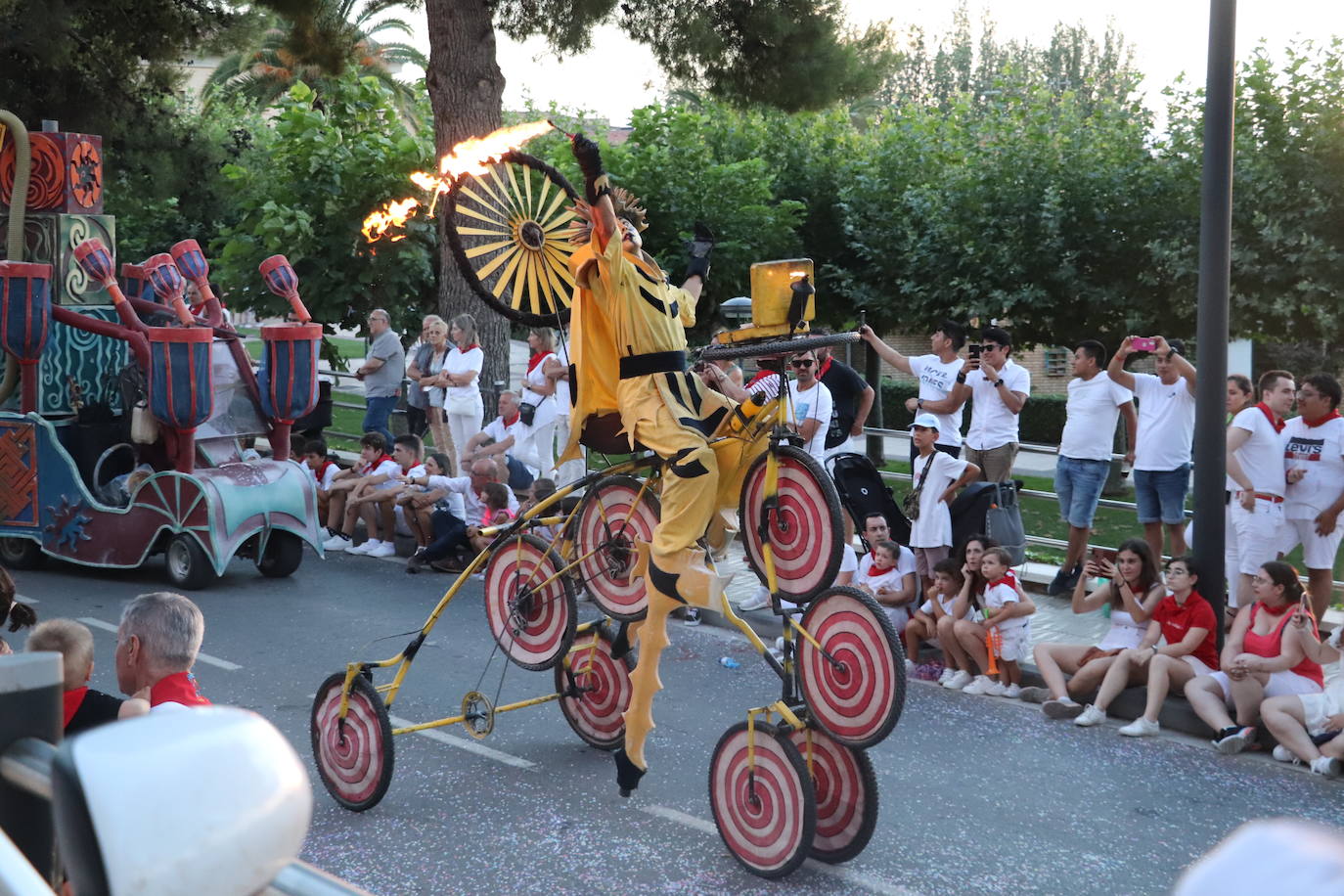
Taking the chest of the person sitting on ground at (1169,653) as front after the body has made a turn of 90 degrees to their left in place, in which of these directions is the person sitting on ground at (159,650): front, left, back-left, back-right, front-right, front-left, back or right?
right

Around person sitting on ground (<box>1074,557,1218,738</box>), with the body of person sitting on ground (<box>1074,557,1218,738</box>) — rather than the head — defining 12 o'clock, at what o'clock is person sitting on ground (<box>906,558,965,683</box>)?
person sitting on ground (<box>906,558,965,683</box>) is roughly at 2 o'clock from person sitting on ground (<box>1074,557,1218,738</box>).

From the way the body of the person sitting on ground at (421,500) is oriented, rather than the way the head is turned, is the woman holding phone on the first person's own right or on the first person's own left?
on the first person's own left

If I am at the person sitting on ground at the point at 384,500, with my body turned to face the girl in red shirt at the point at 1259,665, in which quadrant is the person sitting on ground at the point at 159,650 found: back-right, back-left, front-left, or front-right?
front-right

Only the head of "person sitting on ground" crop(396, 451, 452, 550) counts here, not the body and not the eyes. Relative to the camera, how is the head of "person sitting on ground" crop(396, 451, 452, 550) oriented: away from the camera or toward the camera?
toward the camera

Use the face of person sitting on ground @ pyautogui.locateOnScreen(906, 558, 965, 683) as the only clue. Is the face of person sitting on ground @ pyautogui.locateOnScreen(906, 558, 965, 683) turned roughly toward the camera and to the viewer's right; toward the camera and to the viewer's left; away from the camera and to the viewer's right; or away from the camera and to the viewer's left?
toward the camera and to the viewer's left

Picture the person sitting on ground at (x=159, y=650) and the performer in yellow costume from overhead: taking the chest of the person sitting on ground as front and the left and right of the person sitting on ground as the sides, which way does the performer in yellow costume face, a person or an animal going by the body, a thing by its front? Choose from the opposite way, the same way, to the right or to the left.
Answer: the opposite way

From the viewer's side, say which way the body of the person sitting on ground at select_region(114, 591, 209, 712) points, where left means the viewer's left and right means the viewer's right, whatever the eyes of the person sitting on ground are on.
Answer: facing away from the viewer and to the left of the viewer

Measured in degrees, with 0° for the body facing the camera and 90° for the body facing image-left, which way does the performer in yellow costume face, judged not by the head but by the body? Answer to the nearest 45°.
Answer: approximately 315°

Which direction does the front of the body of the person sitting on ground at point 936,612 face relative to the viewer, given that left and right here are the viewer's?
facing the viewer and to the left of the viewer

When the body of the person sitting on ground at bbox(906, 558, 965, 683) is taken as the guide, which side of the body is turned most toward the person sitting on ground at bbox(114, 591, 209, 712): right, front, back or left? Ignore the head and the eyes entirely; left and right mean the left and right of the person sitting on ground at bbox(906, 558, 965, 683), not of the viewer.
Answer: front

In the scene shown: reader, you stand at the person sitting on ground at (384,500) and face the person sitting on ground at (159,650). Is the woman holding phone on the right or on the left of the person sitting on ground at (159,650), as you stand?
left
